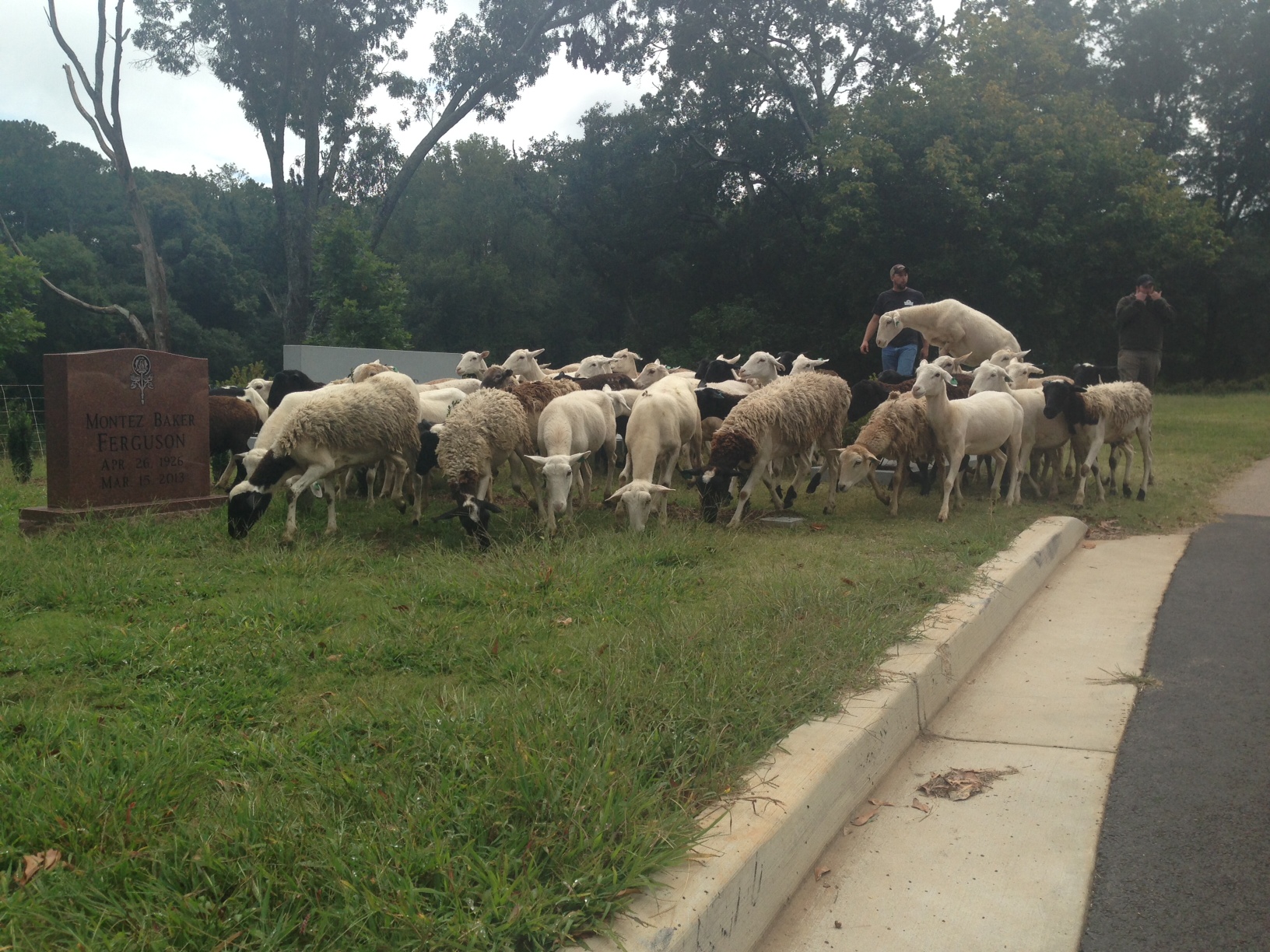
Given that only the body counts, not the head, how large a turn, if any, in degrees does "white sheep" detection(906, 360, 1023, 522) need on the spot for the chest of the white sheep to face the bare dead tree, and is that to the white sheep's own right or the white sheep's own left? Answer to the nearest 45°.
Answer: approximately 90° to the white sheep's own right

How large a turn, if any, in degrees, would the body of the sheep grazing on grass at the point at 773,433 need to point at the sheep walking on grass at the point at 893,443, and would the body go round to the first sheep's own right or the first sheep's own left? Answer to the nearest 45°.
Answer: approximately 135° to the first sheep's own left

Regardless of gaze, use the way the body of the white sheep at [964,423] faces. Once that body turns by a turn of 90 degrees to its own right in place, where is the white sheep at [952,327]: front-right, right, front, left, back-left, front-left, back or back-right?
front-right

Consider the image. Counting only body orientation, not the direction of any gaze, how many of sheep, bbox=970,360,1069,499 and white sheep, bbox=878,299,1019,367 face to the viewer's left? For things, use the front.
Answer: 2

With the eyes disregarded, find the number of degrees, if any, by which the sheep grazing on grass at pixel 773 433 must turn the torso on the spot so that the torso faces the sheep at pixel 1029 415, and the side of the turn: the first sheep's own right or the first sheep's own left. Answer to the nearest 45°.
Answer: approximately 180°

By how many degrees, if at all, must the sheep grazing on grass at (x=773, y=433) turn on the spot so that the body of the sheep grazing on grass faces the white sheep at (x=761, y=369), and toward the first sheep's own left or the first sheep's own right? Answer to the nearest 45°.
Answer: approximately 135° to the first sheep's own right

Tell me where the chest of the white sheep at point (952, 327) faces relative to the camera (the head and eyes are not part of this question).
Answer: to the viewer's left

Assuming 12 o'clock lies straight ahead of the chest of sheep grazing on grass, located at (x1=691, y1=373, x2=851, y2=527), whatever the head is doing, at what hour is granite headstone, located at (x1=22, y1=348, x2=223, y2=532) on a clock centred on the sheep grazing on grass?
The granite headstone is roughly at 1 o'clock from the sheep grazing on grass.

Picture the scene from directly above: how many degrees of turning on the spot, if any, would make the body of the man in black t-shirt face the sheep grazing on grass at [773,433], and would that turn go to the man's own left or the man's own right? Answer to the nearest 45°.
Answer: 0° — they already face it

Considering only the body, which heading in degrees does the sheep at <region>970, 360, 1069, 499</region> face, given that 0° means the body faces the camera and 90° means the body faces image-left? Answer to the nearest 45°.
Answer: approximately 90°

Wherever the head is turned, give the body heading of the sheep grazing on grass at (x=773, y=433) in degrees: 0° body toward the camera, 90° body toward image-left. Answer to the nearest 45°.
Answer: approximately 45°
